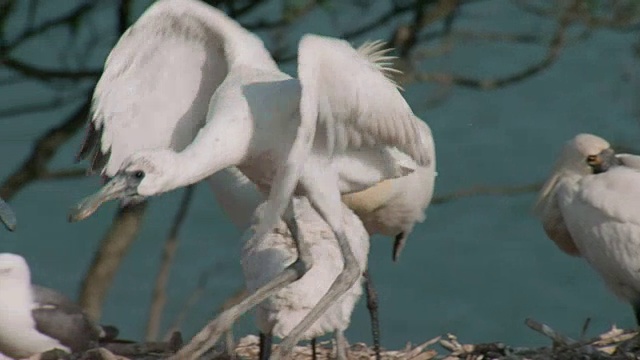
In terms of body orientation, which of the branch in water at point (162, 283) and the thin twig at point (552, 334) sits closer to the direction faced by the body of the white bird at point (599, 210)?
the branch in water

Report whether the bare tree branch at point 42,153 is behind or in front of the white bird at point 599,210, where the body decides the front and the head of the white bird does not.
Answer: in front

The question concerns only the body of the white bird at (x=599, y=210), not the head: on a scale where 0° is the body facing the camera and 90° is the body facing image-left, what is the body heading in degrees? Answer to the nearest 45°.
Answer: approximately 90°

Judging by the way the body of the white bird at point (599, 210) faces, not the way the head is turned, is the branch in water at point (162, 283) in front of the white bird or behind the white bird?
in front

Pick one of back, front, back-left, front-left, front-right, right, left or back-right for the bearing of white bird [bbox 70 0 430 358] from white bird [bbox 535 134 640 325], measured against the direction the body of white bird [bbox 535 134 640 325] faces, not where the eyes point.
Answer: front-left

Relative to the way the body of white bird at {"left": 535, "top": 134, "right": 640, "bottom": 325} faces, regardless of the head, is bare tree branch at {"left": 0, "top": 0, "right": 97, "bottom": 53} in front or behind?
in front

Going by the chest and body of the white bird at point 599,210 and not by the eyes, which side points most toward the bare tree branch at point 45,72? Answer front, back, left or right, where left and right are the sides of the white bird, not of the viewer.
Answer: front

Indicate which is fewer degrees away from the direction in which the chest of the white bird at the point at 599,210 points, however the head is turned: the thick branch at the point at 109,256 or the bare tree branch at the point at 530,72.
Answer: the thick branch

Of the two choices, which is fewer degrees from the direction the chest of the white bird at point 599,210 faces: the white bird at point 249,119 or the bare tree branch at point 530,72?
the white bird
